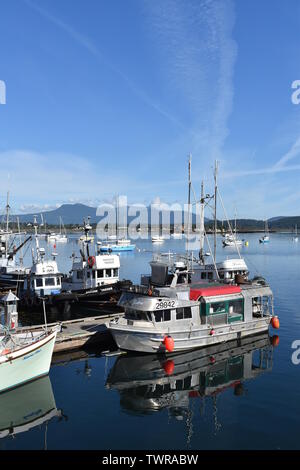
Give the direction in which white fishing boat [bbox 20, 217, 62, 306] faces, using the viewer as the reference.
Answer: facing the viewer and to the right of the viewer

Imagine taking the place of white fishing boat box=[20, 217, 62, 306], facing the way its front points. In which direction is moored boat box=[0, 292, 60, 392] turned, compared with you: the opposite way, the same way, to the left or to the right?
to the left

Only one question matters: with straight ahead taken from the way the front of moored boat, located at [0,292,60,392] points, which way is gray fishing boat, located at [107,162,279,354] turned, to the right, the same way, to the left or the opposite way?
the opposite way

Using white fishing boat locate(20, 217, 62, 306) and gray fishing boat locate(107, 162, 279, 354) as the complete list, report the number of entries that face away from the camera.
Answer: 0

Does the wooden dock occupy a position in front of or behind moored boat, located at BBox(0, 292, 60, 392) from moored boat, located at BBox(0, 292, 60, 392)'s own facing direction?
in front

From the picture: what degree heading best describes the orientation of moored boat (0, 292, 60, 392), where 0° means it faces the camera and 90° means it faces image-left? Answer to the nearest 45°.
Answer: approximately 225°

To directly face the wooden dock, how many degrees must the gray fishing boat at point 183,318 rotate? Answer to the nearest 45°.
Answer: approximately 45° to its right

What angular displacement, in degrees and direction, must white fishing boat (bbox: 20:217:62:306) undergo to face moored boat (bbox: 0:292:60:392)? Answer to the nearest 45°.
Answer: approximately 45° to its right

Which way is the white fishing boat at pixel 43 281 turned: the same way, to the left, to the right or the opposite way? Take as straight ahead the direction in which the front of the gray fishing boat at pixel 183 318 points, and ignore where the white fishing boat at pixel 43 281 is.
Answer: to the left

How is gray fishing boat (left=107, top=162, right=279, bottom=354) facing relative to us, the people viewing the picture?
facing the viewer and to the left of the viewer

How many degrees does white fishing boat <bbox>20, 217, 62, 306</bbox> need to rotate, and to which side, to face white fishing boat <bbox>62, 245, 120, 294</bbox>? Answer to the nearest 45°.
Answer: approximately 45° to its left

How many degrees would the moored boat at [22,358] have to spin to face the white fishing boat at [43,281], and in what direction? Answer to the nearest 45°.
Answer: approximately 45° to its left

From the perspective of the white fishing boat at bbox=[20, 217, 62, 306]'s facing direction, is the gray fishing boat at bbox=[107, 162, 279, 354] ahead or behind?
ahead

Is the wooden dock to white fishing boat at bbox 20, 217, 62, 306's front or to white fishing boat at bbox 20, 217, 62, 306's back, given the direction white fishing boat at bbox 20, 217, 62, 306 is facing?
to the front

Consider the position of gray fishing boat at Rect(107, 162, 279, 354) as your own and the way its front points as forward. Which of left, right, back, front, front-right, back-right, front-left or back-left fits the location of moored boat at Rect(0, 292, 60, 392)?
front
